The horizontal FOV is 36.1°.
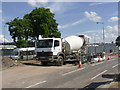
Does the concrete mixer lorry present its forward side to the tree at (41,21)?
no

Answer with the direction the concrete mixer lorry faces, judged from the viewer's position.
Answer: facing the viewer and to the left of the viewer
